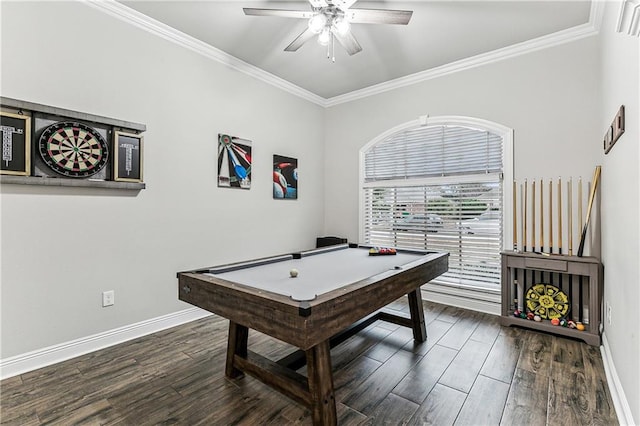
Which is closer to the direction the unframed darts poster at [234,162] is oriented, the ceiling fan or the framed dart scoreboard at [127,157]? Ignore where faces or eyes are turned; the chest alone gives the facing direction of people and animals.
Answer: the ceiling fan

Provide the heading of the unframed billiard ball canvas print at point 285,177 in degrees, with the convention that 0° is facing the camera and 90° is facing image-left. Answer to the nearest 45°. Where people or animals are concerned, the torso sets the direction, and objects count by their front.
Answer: approximately 315°

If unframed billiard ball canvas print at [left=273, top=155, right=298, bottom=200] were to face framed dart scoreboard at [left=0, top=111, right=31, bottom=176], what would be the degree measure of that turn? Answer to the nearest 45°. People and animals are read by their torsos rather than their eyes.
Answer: approximately 90° to its right

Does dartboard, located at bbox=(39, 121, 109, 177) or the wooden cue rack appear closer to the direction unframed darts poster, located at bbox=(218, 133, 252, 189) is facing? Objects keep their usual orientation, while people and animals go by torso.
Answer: the wooden cue rack

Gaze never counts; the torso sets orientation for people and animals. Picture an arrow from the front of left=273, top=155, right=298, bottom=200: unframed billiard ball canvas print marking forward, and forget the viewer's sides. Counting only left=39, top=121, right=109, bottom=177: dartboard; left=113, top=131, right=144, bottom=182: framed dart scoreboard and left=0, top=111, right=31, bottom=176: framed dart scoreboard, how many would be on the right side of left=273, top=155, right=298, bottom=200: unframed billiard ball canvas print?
3

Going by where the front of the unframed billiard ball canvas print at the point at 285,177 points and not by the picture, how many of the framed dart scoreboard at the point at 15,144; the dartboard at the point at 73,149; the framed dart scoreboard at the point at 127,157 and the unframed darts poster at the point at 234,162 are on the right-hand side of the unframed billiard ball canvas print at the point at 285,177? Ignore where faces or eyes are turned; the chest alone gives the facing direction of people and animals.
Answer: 4

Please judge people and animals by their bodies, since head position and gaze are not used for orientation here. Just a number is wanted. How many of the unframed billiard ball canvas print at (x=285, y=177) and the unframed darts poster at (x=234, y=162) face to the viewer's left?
0

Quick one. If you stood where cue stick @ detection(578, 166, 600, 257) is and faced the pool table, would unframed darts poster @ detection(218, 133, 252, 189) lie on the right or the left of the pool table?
right

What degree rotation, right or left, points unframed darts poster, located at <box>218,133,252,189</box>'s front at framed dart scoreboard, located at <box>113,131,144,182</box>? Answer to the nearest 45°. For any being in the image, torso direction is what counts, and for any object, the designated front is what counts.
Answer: approximately 90° to its right

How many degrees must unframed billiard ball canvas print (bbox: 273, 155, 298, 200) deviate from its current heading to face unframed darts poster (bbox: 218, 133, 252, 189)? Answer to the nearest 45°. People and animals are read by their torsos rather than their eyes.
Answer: approximately 90° to its right

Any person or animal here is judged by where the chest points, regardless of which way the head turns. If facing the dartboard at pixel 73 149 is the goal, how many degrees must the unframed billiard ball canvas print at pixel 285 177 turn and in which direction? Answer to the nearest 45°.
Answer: approximately 90° to its right
